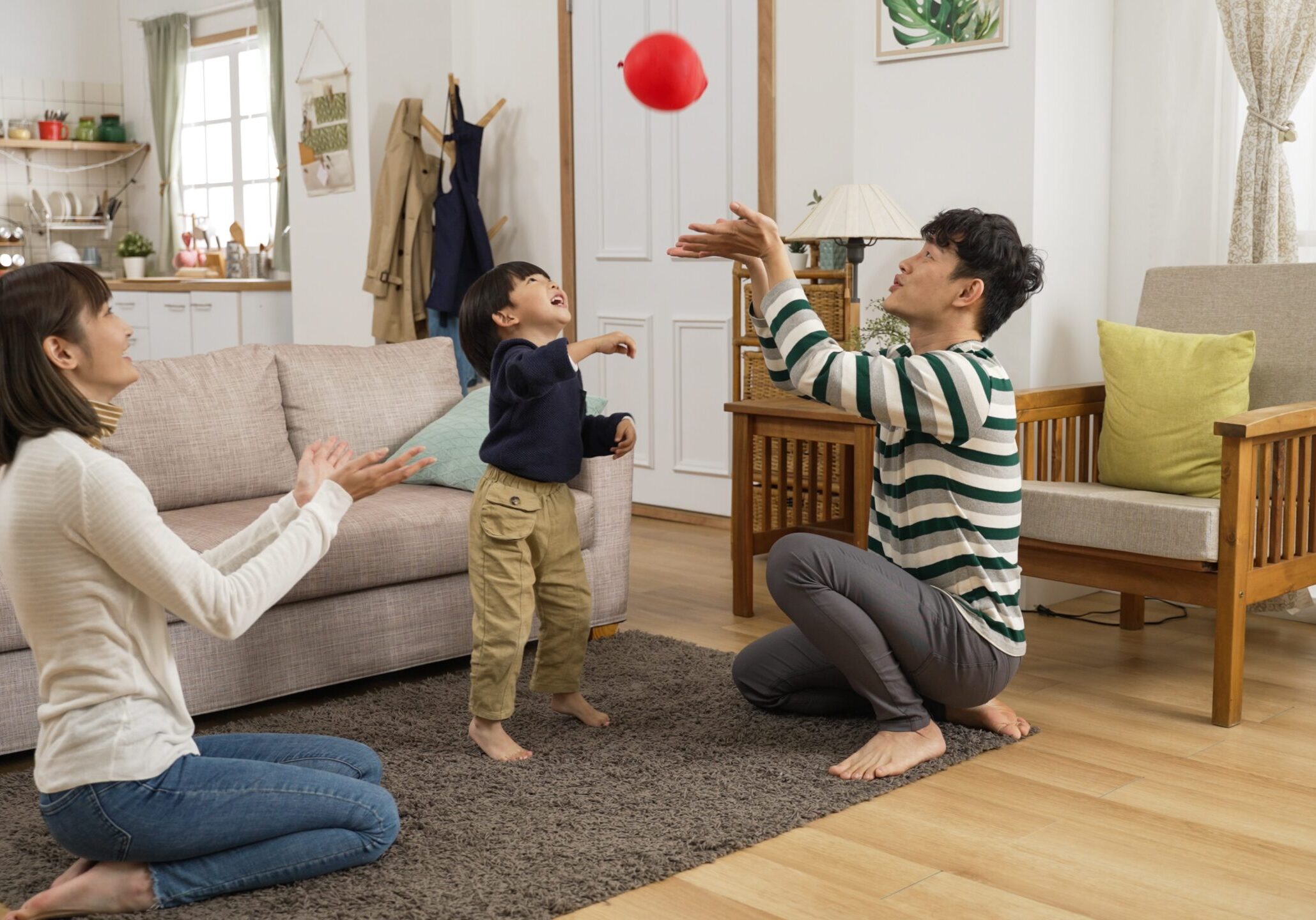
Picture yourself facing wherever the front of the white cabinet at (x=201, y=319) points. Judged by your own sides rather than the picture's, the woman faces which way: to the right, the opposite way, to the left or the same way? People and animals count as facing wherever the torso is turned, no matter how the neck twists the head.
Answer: to the left

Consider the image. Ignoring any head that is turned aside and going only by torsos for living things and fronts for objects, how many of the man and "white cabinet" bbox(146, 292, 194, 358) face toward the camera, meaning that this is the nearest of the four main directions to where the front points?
1

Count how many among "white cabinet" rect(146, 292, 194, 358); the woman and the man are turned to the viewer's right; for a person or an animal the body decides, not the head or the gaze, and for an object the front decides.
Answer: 1

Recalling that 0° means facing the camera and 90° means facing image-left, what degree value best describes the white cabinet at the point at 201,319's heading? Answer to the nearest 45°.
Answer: approximately 0°

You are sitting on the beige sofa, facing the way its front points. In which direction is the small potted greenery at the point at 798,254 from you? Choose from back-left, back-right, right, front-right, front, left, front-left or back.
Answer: left

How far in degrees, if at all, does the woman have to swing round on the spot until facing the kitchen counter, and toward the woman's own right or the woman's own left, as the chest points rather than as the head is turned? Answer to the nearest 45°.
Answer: approximately 90° to the woman's own left

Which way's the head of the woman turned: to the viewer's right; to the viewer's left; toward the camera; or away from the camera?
to the viewer's right

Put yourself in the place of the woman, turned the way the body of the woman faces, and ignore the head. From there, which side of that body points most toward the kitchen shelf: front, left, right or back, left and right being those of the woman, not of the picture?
left

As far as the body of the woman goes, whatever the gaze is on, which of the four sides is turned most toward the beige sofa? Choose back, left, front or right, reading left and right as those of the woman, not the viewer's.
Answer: left

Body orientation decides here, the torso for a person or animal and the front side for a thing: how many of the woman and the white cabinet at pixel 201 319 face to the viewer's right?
1

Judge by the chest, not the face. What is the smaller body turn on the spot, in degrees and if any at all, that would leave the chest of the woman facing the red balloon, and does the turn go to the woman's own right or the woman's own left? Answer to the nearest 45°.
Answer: approximately 45° to the woman's own left
